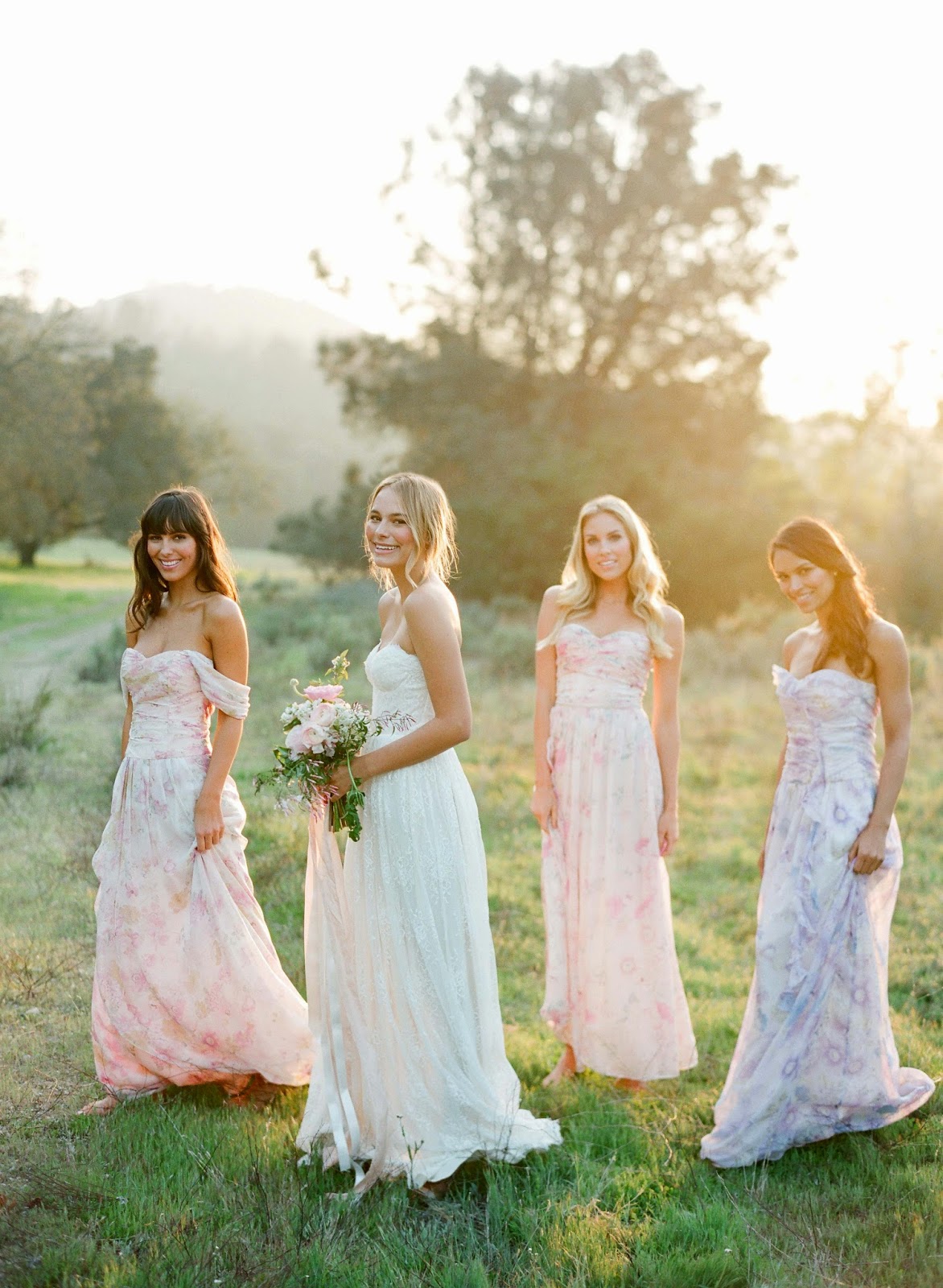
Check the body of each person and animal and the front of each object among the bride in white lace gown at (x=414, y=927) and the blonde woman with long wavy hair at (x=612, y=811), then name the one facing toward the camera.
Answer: the blonde woman with long wavy hair

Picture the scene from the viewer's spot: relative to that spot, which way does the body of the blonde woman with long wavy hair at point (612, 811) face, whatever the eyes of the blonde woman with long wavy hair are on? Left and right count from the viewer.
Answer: facing the viewer

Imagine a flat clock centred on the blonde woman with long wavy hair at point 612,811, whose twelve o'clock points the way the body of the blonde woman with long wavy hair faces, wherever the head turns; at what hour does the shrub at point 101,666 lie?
The shrub is roughly at 5 o'clock from the blonde woman with long wavy hair.

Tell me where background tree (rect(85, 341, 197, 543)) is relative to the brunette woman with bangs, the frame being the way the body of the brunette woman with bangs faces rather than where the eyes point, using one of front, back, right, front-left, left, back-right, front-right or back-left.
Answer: back-right

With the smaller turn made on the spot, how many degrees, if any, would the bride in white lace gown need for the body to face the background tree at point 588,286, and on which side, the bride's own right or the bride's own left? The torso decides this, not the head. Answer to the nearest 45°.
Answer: approximately 90° to the bride's own right

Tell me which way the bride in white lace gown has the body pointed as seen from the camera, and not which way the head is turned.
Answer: to the viewer's left

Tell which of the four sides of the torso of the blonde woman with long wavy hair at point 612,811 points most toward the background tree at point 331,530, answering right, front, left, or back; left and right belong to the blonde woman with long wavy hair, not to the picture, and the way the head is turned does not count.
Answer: back

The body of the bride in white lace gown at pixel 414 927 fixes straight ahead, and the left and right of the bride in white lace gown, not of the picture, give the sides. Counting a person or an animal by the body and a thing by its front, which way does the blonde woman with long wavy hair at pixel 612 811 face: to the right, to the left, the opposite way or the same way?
to the left

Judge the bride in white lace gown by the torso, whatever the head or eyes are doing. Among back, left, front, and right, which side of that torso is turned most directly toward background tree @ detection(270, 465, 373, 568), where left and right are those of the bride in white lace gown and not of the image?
right

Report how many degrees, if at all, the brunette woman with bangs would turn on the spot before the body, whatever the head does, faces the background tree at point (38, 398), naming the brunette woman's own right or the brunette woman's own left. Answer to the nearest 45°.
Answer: approximately 135° to the brunette woman's own right

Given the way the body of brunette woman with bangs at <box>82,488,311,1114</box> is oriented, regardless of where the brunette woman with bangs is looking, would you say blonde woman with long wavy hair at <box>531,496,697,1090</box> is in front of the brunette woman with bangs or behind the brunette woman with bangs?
behind

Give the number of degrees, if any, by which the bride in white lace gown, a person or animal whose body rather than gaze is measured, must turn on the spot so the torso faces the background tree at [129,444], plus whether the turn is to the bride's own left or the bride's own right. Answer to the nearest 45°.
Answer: approximately 90° to the bride's own right

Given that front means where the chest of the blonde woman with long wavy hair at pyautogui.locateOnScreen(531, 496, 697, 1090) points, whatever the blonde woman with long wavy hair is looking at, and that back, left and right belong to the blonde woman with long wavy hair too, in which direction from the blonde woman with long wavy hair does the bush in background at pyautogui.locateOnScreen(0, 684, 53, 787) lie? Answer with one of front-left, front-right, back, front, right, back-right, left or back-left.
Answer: back-right

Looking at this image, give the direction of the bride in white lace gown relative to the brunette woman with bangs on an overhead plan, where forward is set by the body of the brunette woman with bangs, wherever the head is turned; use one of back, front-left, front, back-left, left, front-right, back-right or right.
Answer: left

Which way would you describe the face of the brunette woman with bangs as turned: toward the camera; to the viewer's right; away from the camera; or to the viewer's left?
toward the camera

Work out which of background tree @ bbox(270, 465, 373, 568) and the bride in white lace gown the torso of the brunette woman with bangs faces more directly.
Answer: the bride in white lace gown

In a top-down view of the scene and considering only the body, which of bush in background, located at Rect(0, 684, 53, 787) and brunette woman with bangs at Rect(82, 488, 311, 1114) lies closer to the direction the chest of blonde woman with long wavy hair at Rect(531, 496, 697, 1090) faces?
the brunette woman with bangs
